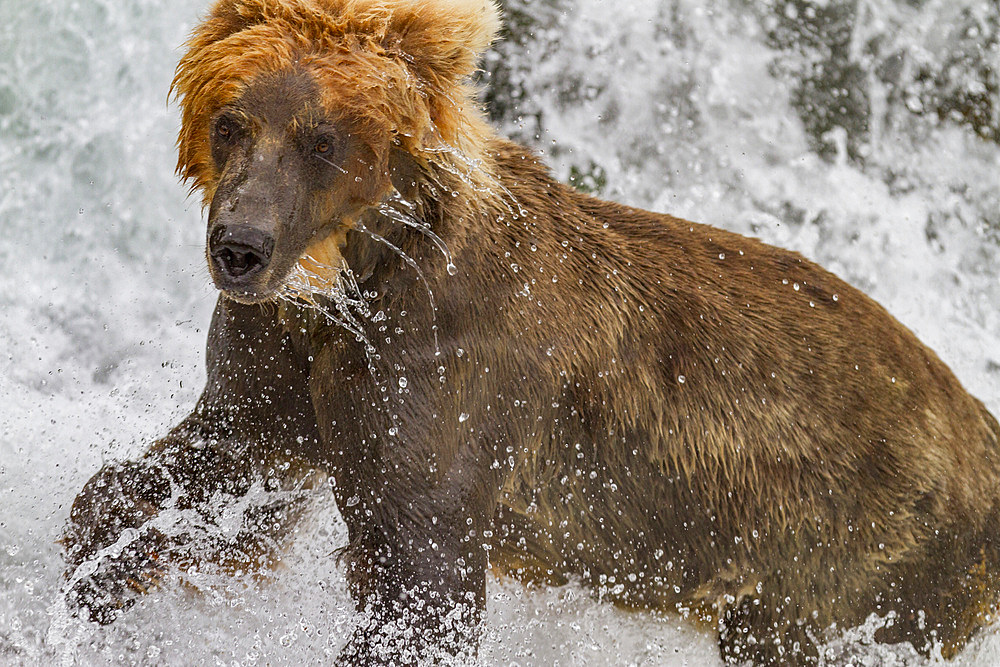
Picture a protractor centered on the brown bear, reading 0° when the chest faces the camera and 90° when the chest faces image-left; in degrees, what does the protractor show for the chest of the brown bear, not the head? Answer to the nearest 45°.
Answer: approximately 45°
